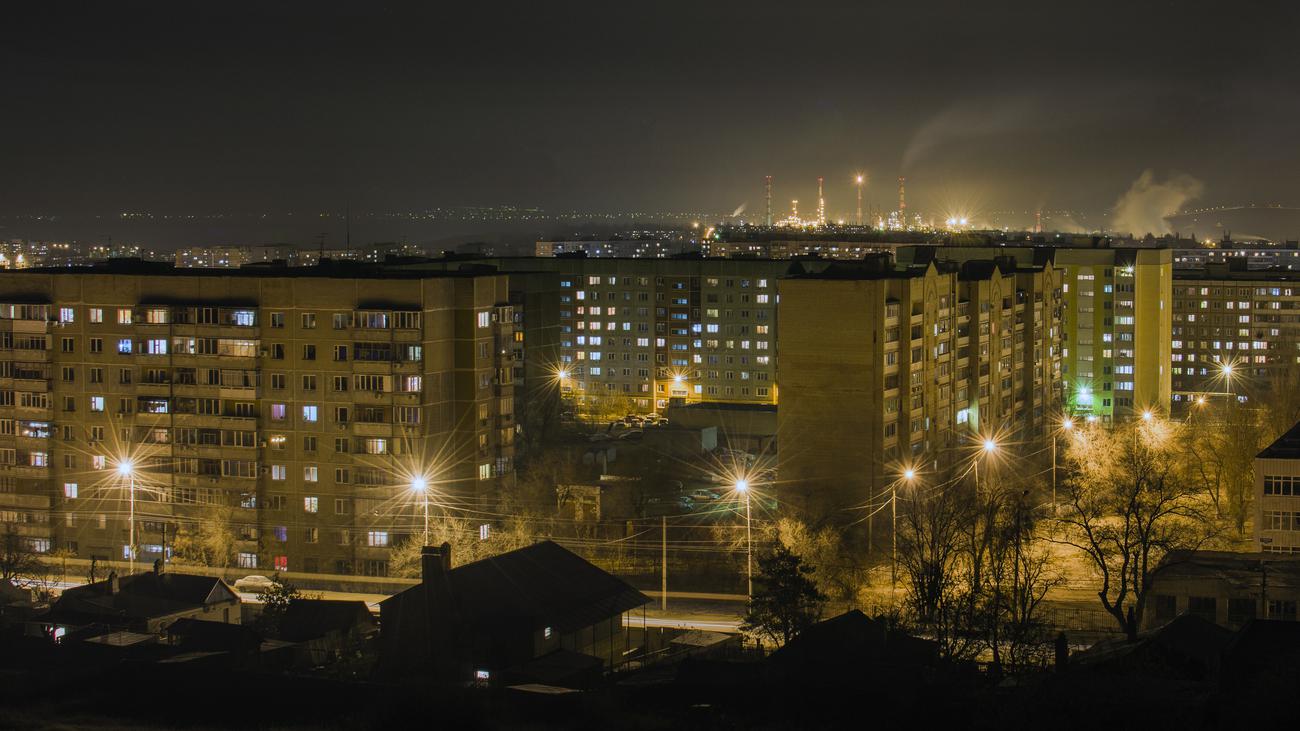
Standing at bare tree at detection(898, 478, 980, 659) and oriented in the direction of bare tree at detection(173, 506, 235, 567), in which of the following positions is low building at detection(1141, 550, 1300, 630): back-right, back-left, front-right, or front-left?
back-right

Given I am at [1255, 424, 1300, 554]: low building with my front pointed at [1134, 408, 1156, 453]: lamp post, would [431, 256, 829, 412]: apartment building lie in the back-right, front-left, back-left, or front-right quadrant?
front-left

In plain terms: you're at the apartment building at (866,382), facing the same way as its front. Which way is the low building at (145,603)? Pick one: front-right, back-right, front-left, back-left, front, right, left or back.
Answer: right

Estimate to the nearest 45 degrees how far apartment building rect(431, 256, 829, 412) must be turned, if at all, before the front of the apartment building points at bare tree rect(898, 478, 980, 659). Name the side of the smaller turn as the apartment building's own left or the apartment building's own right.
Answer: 0° — it already faces it

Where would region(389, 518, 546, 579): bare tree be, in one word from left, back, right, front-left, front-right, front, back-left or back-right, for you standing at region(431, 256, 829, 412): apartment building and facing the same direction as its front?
front

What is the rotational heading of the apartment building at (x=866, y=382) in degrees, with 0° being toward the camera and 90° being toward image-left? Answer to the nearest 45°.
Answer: approximately 315°

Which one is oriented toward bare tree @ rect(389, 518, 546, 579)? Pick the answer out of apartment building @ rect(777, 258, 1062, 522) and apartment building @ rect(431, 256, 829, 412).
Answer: apartment building @ rect(431, 256, 829, 412)

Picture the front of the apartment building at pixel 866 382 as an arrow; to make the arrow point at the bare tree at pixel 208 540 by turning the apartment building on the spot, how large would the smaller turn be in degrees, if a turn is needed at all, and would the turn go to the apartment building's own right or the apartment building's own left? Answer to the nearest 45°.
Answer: approximately 135° to the apartment building's own right

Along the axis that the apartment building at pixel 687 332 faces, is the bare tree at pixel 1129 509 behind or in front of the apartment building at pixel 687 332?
in front

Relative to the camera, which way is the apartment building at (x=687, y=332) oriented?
toward the camera

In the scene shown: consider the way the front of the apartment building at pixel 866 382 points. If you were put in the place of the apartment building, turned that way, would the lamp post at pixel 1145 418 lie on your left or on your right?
on your left
